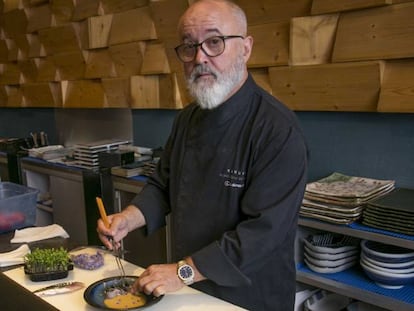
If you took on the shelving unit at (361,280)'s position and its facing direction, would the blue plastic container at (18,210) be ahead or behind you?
ahead

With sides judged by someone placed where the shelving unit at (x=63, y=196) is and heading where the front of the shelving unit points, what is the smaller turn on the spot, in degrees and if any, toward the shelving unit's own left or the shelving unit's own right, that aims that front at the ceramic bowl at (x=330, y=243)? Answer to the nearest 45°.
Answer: approximately 90° to the shelving unit's own left

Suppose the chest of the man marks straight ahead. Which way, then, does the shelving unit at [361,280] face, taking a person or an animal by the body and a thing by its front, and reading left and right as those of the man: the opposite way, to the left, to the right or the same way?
the same way

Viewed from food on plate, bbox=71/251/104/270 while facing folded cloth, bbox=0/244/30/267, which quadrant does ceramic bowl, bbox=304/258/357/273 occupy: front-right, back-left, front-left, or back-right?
back-right

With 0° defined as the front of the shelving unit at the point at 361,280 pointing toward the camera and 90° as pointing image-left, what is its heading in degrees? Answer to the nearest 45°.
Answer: approximately 45°

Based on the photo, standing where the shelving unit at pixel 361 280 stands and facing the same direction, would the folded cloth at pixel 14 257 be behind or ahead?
ahead

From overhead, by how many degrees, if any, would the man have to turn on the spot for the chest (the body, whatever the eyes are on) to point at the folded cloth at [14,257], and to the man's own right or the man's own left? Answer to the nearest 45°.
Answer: approximately 45° to the man's own right

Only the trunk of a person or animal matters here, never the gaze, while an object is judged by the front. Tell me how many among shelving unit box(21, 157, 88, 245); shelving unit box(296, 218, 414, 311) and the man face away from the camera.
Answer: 0

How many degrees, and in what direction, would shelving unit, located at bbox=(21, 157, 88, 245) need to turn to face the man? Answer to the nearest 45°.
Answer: approximately 45° to its left

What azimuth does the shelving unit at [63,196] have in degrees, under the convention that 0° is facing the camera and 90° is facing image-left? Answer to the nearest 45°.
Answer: approximately 45°

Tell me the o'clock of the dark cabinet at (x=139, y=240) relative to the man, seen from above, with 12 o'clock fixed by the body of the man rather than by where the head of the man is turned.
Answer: The dark cabinet is roughly at 4 o'clock from the man.

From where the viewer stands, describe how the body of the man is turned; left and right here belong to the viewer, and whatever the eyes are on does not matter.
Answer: facing the viewer and to the left of the viewer

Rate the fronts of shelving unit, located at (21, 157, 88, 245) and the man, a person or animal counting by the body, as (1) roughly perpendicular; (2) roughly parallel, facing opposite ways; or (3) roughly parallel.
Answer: roughly parallel

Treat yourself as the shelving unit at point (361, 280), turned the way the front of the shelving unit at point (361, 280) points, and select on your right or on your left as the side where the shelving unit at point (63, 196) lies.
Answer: on your right
